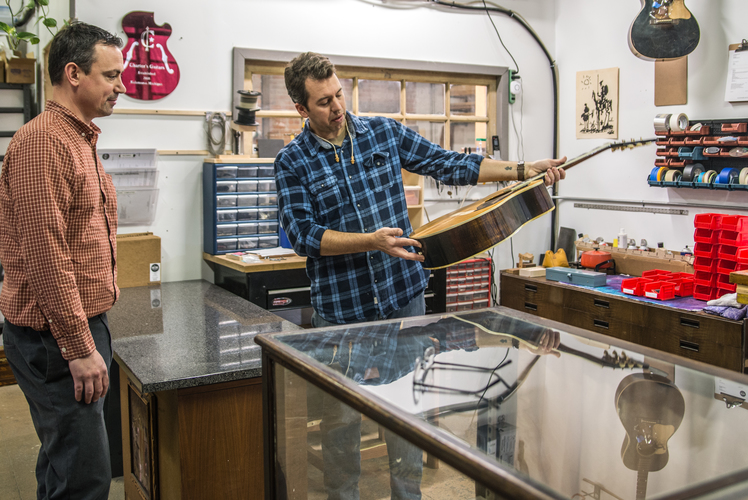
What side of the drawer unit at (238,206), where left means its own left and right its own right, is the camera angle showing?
front

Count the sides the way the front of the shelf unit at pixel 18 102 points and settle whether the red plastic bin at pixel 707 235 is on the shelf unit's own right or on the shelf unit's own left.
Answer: on the shelf unit's own left

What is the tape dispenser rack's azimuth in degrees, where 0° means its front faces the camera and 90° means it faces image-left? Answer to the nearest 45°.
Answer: approximately 45°

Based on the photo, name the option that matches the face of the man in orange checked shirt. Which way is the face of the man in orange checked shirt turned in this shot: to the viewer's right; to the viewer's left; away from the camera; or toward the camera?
to the viewer's right

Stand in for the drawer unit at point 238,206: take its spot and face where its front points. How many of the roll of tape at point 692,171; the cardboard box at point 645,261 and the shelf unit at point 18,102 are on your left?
2

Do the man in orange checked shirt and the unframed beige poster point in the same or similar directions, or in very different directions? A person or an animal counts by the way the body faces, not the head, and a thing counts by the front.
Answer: very different directions

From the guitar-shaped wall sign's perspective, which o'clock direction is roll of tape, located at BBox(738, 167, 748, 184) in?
The roll of tape is roughly at 10 o'clock from the guitar-shaped wall sign.

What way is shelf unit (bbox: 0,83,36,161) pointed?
toward the camera

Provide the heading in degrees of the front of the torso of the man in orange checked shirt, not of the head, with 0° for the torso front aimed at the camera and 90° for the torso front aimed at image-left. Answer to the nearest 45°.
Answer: approximately 270°

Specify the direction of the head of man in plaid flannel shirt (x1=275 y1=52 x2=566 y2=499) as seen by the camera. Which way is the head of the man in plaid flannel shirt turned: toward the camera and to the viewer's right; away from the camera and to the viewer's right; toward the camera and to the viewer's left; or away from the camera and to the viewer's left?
toward the camera and to the viewer's right

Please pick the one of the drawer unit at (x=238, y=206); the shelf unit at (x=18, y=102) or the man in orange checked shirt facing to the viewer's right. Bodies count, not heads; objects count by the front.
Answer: the man in orange checked shirt

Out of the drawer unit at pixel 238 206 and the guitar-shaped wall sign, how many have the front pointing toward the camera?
2
